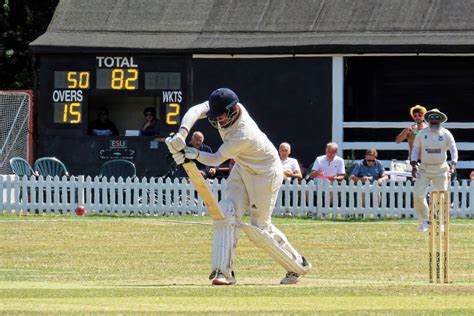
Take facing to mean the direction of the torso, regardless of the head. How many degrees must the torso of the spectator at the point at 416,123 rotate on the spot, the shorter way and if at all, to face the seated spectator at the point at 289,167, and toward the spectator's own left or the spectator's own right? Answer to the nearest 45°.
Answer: approximately 45° to the spectator's own right

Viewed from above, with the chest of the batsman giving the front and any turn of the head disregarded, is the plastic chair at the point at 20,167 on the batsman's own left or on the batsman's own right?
on the batsman's own right

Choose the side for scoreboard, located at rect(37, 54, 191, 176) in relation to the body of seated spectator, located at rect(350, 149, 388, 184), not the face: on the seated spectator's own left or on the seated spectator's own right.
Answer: on the seated spectator's own right

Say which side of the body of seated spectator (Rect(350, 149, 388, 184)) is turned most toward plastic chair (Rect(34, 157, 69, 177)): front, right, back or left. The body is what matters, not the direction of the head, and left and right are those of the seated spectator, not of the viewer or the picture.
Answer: right
